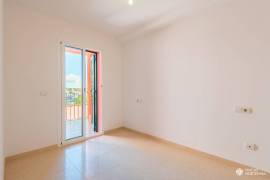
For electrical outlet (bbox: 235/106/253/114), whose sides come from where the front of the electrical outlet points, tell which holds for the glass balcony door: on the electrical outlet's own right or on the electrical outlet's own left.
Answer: on the electrical outlet's own right

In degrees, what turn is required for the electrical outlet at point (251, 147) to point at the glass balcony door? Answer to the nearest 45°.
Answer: approximately 90° to its right
